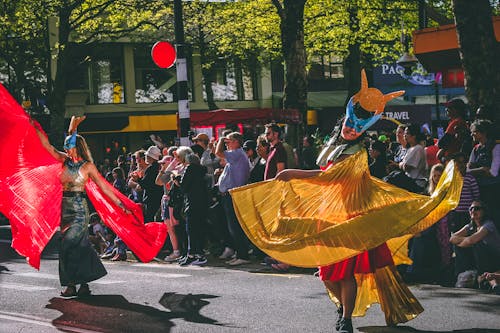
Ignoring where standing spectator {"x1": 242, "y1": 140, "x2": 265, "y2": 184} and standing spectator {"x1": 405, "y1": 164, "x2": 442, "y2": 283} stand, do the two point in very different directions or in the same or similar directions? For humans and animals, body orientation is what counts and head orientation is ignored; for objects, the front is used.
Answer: same or similar directions

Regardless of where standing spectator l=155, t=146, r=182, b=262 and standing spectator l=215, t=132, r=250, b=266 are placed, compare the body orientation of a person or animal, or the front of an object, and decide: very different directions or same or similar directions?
same or similar directions

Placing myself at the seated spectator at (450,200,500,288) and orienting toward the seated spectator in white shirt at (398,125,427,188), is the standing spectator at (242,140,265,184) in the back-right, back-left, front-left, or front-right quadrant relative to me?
front-left

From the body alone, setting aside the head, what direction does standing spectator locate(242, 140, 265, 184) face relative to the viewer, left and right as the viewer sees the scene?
facing the viewer and to the left of the viewer

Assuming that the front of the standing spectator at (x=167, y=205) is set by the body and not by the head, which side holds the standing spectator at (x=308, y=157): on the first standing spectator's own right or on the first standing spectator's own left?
on the first standing spectator's own right

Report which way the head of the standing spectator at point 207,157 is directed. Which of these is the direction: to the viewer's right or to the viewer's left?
to the viewer's left

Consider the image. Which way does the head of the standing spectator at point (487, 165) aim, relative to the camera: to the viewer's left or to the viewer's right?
to the viewer's left

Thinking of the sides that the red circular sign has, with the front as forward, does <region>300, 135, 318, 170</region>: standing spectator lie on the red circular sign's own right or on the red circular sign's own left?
on the red circular sign's own left

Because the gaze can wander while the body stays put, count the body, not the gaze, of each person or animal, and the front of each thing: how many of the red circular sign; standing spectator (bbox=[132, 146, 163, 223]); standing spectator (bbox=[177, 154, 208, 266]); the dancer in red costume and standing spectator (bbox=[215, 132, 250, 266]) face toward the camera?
2

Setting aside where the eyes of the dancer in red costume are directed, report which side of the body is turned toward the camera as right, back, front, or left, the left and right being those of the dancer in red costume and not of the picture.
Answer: front

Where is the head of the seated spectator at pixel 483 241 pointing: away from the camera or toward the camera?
toward the camera
